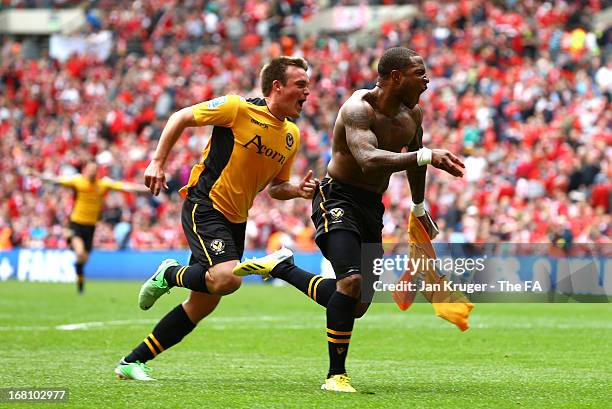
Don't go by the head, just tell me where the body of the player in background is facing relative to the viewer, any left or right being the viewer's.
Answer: facing the viewer

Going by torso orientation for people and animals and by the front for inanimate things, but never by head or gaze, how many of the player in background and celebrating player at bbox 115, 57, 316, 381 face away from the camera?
0

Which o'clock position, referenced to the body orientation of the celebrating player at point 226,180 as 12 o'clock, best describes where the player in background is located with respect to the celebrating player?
The player in background is roughly at 7 o'clock from the celebrating player.

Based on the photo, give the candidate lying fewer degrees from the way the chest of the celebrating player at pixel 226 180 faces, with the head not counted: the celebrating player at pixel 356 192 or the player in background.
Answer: the celebrating player

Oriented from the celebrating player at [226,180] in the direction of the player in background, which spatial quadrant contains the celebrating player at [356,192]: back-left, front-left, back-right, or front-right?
back-right

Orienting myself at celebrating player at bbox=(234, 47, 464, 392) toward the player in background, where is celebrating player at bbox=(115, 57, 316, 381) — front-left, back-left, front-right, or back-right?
front-left

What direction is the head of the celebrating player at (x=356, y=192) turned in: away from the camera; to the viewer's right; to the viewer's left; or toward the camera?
to the viewer's right

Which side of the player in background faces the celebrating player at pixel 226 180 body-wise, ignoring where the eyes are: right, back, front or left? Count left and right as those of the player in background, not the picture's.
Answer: front

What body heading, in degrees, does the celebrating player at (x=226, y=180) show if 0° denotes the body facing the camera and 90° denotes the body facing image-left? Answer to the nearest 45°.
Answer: approximately 315°

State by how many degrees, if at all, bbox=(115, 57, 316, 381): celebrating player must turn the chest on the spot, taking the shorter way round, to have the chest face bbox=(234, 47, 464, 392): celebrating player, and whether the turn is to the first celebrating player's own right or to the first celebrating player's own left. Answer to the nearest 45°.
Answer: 0° — they already face them
